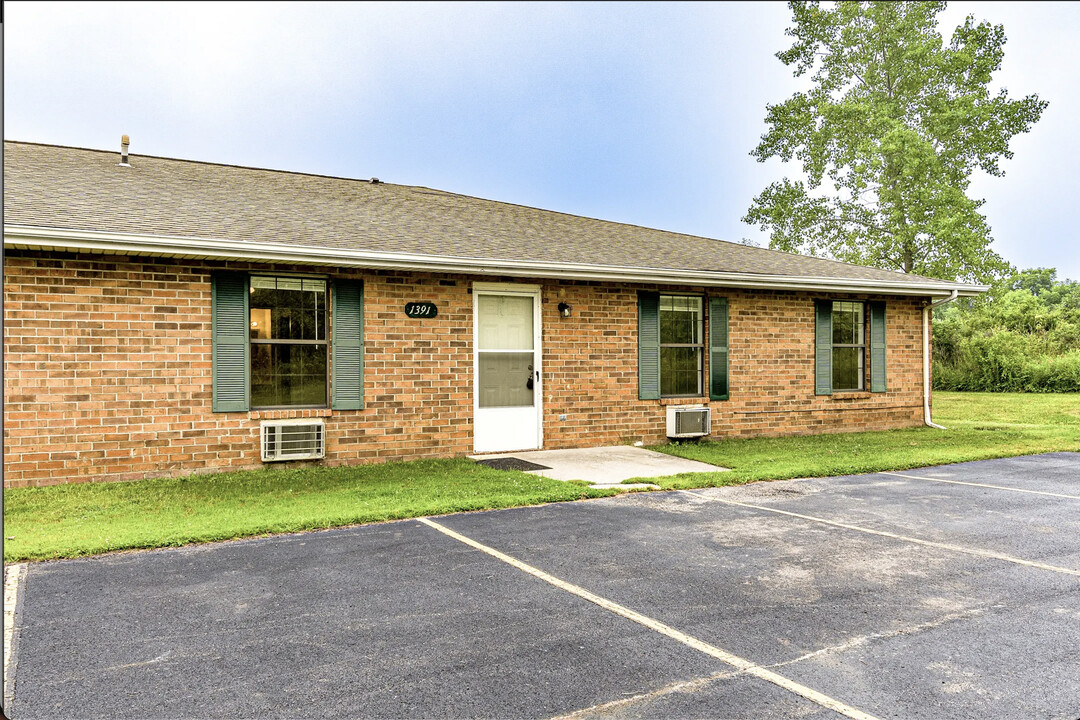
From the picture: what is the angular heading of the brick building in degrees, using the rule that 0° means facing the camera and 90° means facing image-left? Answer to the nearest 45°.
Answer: approximately 315°

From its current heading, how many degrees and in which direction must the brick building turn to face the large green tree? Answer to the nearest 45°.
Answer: approximately 90° to its left
